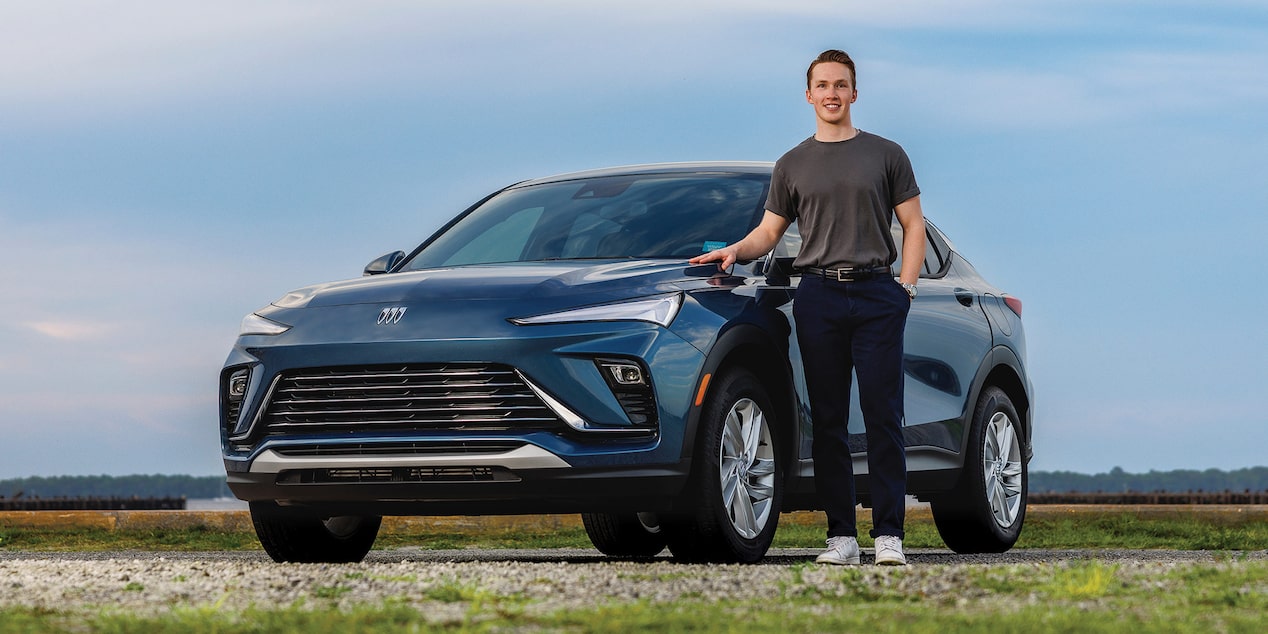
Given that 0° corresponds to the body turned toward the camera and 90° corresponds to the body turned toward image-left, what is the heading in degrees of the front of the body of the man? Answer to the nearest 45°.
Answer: approximately 0°
